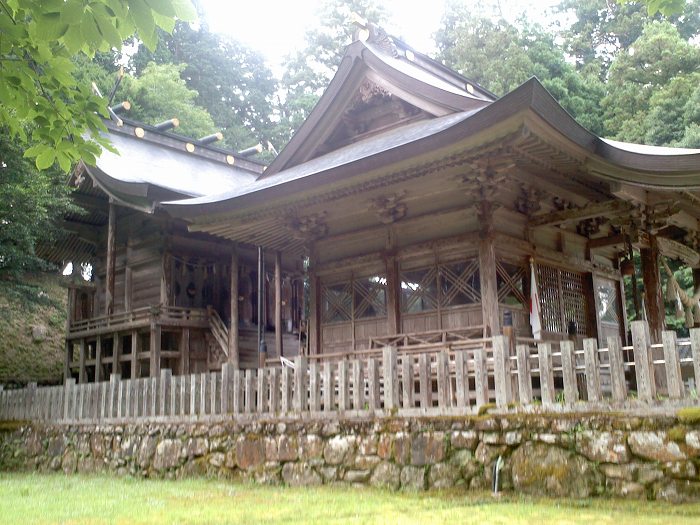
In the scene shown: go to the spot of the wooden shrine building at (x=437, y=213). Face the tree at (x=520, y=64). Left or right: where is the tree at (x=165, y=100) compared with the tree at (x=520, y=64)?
left

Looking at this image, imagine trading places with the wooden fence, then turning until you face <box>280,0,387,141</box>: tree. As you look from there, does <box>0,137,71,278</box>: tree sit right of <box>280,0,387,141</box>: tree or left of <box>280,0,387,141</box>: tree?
left

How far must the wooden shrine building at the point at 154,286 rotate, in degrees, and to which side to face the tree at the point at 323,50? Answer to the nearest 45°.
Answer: approximately 90° to its left

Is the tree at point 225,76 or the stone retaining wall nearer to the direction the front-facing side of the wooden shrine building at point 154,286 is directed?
the stone retaining wall

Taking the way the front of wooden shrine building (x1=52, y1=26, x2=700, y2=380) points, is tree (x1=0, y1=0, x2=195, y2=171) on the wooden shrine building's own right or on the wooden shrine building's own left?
on the wooden shrine building's own right

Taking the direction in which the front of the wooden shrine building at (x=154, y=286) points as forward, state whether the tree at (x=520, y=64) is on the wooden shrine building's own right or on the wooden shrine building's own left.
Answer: on the wooden shrine building's own left

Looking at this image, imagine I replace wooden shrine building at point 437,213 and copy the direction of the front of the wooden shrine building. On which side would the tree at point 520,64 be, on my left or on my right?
on my left
